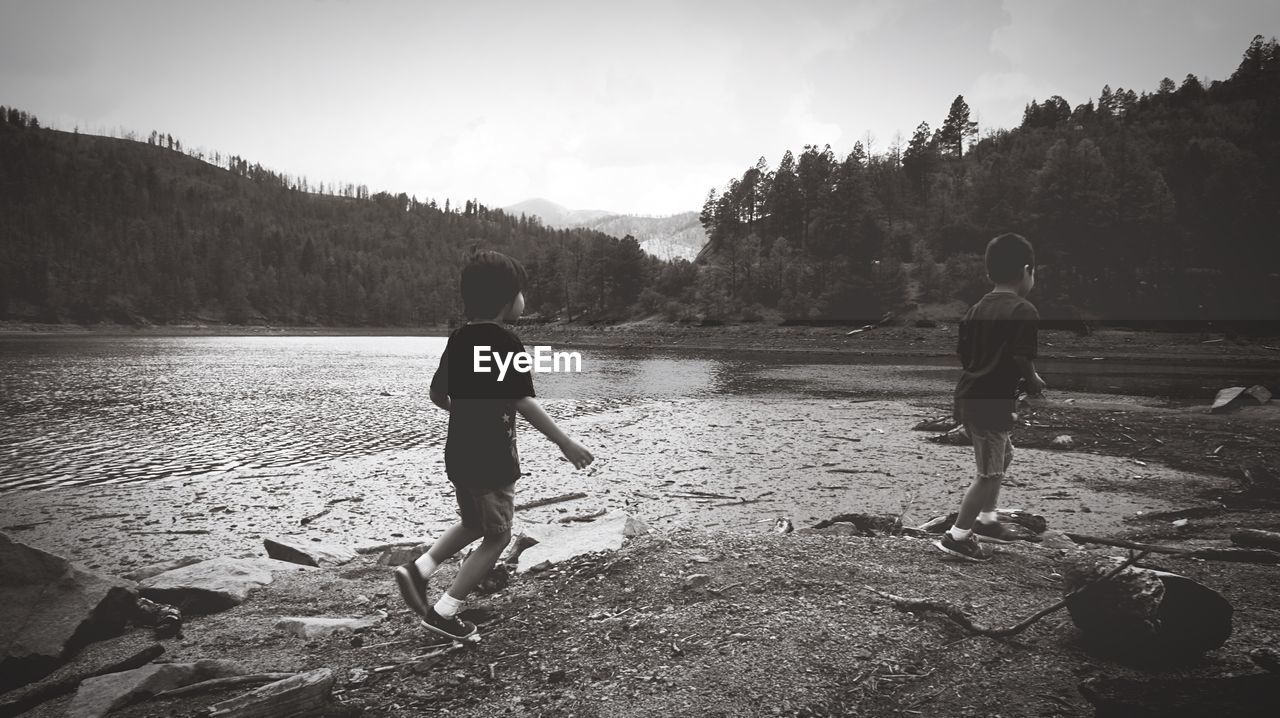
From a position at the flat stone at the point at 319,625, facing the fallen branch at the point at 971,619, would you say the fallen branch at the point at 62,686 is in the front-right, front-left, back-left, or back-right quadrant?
back-right

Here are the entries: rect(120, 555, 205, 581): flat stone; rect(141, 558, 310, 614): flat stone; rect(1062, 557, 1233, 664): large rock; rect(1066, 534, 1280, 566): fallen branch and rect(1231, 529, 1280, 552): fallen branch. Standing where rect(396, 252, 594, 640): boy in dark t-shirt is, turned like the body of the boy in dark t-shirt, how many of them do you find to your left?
2

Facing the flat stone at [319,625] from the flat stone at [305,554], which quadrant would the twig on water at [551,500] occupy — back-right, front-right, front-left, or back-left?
back-left

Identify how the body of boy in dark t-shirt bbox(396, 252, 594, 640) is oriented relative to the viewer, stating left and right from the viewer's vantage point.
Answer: facing away from the viewer and to the right of the viewer

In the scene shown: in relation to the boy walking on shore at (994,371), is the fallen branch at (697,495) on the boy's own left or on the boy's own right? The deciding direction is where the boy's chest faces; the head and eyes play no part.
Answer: on the boy's own left

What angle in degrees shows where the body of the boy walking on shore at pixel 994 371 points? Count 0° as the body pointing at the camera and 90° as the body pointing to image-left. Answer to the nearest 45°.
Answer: approximately 225°

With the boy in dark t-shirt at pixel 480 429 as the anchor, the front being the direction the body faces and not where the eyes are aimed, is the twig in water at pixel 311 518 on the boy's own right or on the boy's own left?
on the boy's own left

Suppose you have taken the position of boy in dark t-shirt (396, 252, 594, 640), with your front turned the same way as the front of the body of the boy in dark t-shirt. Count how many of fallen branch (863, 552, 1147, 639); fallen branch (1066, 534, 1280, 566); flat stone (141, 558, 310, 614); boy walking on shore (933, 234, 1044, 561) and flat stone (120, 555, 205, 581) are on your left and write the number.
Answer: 2

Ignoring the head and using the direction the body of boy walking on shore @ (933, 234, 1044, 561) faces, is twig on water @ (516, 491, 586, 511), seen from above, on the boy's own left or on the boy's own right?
on the boy's own left

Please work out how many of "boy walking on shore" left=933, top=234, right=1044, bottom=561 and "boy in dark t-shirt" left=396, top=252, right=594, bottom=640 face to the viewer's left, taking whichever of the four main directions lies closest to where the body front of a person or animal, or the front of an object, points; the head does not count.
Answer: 0
